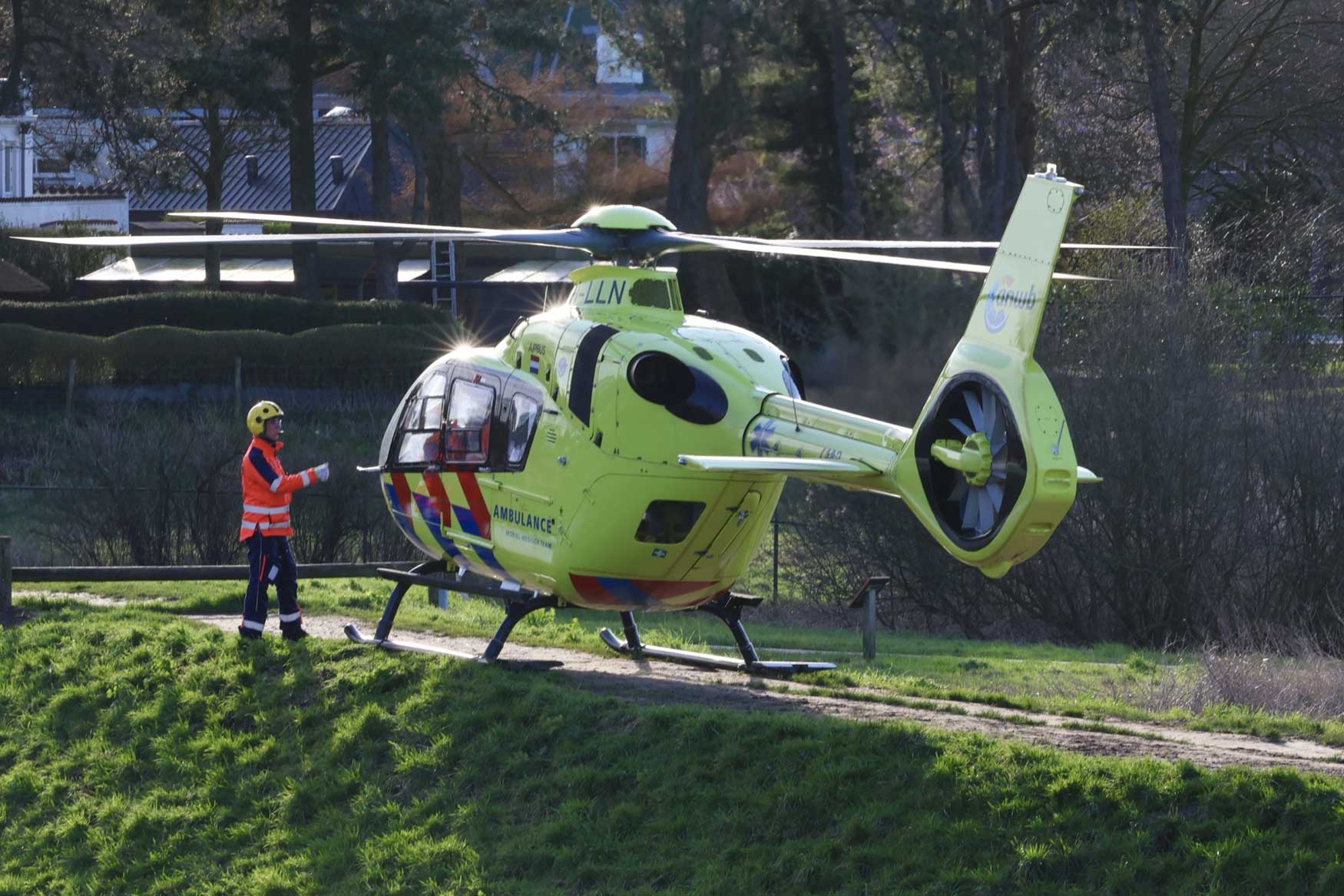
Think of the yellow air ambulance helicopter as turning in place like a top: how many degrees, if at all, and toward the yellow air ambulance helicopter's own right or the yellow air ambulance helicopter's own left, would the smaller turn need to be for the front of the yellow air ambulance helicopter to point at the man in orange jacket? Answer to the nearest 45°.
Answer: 0° — it already faces them

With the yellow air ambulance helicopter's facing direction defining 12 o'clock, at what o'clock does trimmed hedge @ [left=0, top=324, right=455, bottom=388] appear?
The trimmed hedge is roughly at 1 o'clock from the yellow air ambulance helicopter.

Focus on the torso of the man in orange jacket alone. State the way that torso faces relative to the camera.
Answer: to the viewer's right

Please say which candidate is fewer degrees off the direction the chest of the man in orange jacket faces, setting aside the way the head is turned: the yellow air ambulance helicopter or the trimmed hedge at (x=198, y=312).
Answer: the yellow air ambulance helicopter

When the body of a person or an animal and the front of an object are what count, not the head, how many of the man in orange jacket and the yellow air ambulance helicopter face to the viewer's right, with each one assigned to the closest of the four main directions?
1

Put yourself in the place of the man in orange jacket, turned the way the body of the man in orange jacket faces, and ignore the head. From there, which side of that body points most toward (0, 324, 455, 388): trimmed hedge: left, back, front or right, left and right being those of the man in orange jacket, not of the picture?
left

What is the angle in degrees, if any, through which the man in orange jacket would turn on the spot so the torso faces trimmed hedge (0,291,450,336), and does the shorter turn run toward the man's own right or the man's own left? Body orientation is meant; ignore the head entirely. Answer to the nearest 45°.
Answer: approximately 90° to the man's own left

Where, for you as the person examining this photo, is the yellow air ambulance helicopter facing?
facing away from the viewer and to the left of the viewer

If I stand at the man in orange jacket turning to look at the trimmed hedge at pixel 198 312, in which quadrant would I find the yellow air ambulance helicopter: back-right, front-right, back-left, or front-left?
back-right

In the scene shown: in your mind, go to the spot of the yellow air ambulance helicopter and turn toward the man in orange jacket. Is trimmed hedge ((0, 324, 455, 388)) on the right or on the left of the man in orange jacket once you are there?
right
